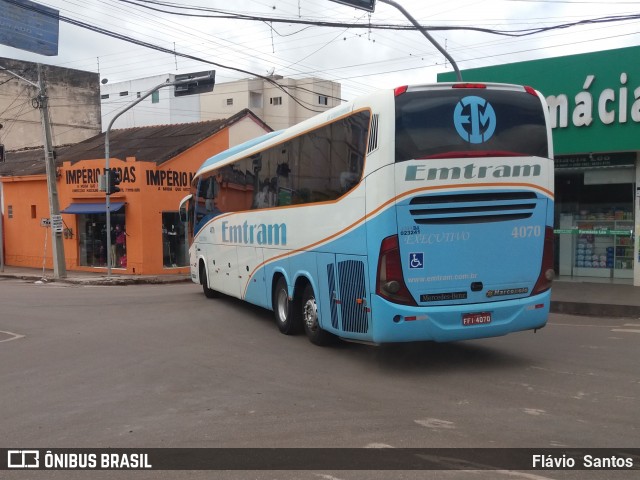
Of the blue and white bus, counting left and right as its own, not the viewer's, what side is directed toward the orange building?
front

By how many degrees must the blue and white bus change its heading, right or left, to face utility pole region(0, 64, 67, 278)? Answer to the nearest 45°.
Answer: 0° — it already faces it

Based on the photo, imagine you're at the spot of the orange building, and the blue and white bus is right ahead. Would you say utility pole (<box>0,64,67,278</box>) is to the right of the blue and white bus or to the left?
right

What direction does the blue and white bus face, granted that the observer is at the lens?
facing away from the viewer and to the left of the viewer
